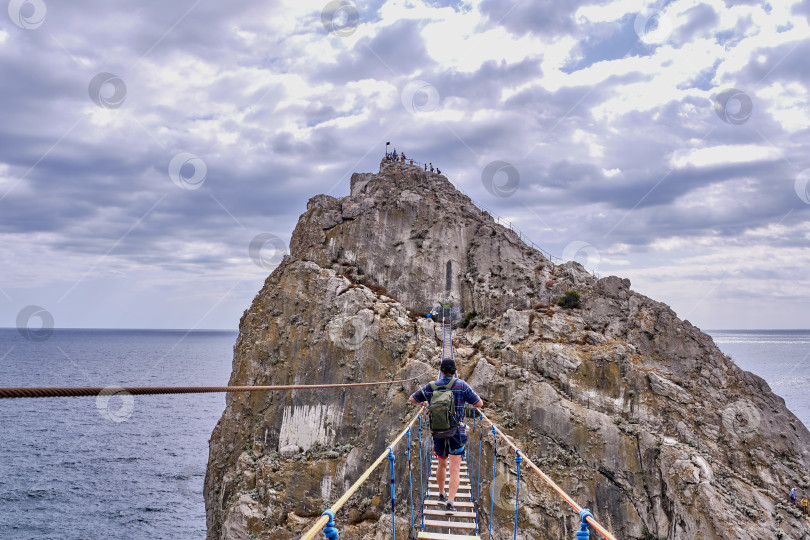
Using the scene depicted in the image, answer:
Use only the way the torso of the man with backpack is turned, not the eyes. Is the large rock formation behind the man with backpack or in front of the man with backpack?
in front

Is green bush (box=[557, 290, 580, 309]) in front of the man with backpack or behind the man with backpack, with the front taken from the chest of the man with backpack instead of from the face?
in front

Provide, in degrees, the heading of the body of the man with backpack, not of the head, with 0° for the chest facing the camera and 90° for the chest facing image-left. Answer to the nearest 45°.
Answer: approximately 180°

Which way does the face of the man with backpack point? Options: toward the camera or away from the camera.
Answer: away from the camera
